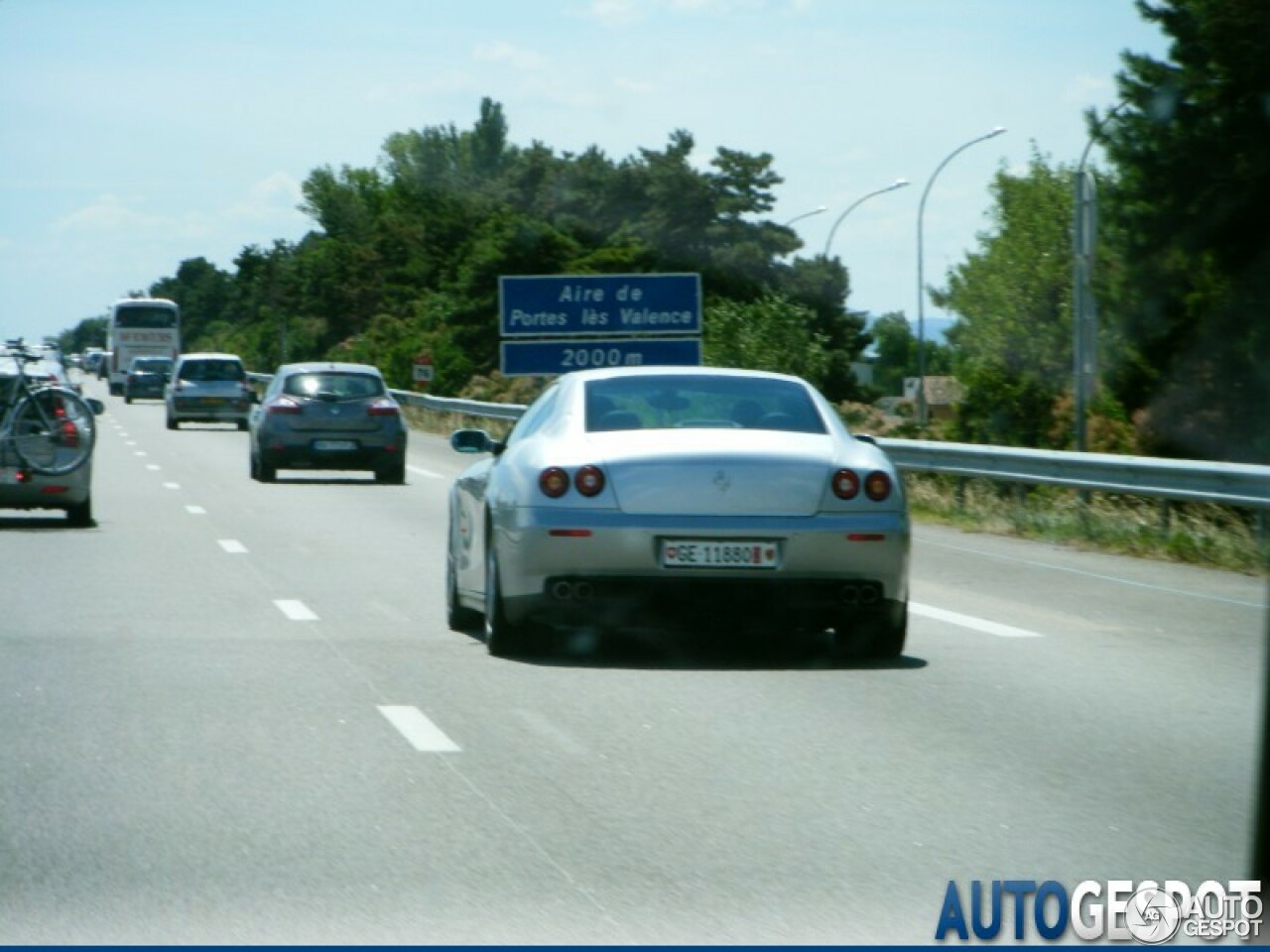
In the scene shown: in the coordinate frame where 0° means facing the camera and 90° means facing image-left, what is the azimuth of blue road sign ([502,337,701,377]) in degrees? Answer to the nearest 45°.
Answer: approximately 0°

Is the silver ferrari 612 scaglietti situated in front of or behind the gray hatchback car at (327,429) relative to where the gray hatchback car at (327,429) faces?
behind

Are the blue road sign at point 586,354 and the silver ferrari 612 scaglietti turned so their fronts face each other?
yes

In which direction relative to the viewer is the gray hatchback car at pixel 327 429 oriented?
away from the camera

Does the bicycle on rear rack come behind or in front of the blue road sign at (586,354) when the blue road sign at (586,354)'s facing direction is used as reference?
in front

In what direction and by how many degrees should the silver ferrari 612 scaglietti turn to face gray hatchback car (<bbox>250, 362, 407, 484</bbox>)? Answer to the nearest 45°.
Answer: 0° — it already faces it

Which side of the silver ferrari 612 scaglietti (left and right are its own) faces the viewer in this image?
back

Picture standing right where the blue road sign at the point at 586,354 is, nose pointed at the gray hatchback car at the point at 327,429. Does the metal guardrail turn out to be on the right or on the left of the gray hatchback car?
left

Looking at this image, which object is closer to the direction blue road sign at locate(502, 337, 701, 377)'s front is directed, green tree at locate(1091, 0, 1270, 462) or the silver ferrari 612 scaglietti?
the silver ferrari 612 scaglietti

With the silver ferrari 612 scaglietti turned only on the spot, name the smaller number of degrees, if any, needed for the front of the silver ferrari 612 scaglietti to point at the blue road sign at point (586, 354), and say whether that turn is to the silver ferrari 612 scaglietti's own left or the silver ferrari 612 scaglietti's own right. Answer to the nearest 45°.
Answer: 0° — it already faces it

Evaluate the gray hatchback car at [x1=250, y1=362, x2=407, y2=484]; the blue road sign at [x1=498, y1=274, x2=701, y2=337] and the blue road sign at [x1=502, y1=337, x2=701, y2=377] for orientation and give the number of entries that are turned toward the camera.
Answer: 2
